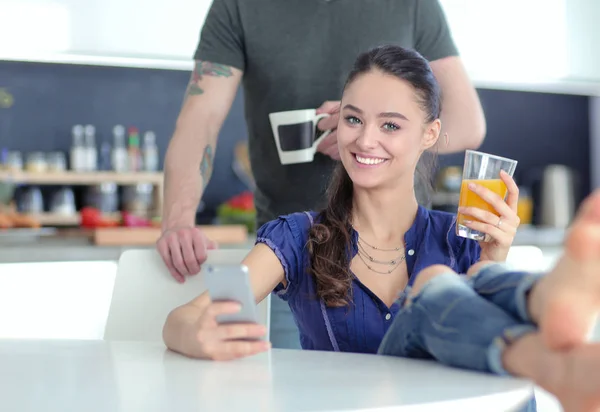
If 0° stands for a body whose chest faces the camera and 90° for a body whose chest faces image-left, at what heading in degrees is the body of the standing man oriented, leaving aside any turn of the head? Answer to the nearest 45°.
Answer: approximately 0°

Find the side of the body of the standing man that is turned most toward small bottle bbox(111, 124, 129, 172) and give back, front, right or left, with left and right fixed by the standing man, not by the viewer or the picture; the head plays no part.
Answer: back

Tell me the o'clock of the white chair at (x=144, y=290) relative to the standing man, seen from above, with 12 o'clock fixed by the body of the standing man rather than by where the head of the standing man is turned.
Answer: The white chair is roughly at 1 o'clock from the standing man.

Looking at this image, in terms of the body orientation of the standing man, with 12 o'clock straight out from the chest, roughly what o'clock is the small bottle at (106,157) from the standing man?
The small bottle is roughly at 5 o'clock from the standing man.

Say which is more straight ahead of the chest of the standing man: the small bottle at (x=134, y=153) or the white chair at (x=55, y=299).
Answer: the white chair

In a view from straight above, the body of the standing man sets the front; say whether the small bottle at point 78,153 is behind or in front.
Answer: behind

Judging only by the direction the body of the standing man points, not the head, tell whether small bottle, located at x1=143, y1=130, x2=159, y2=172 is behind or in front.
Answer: behind

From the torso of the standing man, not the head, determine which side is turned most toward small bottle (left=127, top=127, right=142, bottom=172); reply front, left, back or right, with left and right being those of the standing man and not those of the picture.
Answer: back

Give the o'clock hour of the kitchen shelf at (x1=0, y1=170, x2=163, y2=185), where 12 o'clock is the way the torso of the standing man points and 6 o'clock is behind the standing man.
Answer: The kitchen shelf is roughly at 5 o'clock from the standing man.
